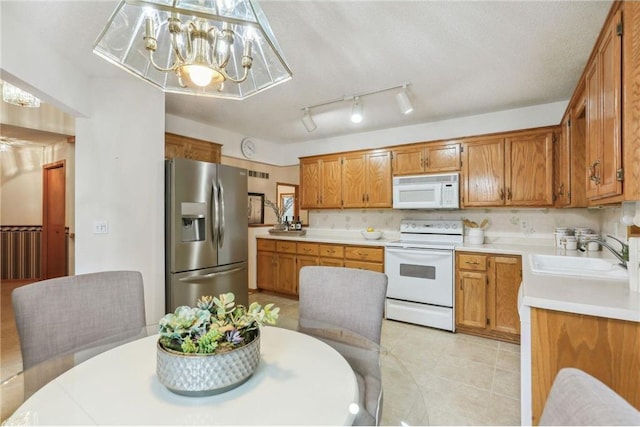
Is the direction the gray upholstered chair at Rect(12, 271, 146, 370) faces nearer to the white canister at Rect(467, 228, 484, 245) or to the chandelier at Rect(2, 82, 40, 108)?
the white canister

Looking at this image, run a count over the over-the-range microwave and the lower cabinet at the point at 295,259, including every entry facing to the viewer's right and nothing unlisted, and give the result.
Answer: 0

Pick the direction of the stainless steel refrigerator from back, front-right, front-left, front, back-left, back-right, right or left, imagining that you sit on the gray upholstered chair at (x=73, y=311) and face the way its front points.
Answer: left

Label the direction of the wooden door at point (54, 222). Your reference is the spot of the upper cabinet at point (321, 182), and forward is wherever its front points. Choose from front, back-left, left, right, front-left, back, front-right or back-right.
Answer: front-right

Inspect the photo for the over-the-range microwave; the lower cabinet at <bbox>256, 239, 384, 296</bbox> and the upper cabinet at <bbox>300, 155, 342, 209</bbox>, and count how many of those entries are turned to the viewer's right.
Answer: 0

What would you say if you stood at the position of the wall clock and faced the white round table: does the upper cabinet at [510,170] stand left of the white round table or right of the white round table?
left

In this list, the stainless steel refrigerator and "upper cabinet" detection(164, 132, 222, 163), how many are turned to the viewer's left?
0

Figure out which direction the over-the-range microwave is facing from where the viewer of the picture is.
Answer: facing the viewer

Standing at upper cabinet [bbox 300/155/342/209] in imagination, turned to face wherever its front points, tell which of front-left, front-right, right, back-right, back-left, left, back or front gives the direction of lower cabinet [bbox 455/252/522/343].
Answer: left

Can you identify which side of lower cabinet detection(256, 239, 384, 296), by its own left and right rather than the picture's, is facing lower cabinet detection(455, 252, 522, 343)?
left

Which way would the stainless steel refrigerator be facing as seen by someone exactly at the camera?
facing the viewer and to the right of the viewer

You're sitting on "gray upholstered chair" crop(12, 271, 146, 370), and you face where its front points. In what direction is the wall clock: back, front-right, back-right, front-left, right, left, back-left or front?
left
